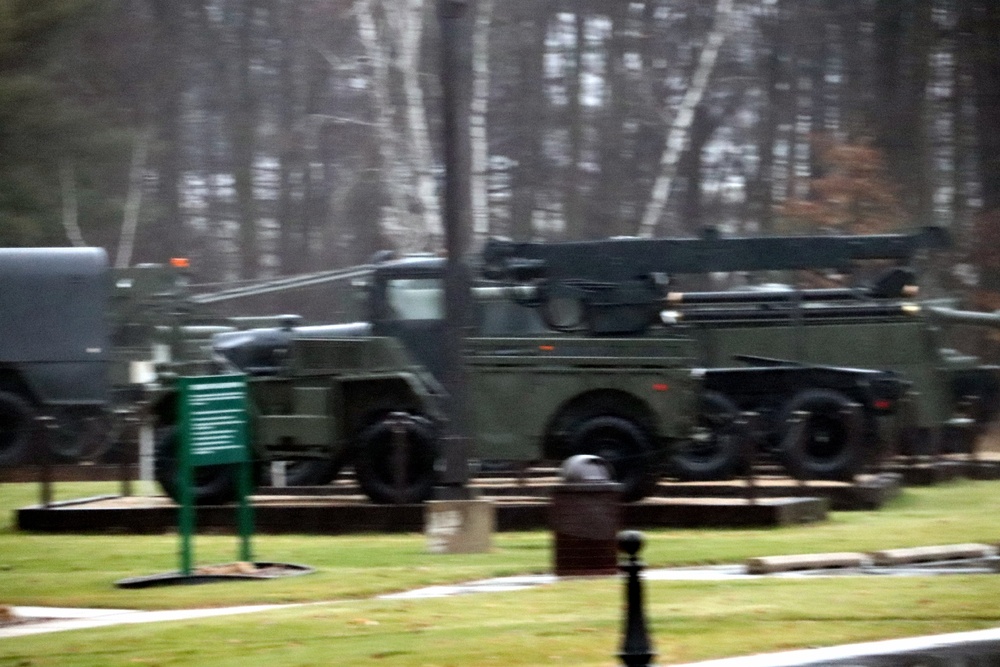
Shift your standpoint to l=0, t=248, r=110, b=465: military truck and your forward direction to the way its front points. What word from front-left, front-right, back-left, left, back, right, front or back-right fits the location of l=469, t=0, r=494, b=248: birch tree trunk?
back-right

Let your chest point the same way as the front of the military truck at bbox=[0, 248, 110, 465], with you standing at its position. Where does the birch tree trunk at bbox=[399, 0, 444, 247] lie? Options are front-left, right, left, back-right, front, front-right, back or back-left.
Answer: back-right

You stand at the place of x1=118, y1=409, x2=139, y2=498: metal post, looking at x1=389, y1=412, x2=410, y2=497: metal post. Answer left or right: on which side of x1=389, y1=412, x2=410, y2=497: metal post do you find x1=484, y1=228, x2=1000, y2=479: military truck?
left

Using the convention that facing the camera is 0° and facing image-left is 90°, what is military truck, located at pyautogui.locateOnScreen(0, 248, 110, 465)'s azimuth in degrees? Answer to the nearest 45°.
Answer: approximately 90°

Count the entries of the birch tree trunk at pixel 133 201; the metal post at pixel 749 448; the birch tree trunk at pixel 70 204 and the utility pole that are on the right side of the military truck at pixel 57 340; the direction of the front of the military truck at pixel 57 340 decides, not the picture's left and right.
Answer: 2

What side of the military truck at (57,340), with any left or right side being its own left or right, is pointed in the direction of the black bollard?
left

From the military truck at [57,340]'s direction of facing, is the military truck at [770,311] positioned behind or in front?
behind

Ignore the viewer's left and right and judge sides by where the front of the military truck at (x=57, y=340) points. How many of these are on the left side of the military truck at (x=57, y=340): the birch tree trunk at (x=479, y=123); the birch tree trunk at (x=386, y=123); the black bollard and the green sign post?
2

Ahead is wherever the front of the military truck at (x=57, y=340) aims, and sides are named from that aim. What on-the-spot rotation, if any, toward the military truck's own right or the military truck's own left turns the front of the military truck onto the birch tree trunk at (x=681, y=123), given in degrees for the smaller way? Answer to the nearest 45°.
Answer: approximately 135° to the military truck's own right

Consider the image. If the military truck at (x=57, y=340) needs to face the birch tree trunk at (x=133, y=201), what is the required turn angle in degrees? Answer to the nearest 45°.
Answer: approximately 90° to its right

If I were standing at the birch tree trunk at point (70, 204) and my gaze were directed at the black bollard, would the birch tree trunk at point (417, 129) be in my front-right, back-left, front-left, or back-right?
front-left

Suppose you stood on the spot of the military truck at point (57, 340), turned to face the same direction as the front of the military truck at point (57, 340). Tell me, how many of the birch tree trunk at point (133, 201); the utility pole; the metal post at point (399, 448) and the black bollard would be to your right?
1

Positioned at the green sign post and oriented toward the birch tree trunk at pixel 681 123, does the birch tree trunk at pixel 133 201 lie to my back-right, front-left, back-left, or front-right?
front-left

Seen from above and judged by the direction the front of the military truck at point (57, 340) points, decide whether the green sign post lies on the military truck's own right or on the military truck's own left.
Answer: on the military truck's own left

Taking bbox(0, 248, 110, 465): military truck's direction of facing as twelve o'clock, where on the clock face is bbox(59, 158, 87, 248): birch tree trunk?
The birch tree trunk is roughly at 3 o'clock from the military truck.

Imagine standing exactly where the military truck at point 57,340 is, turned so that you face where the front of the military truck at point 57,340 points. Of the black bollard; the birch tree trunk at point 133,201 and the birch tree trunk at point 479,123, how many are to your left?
1
